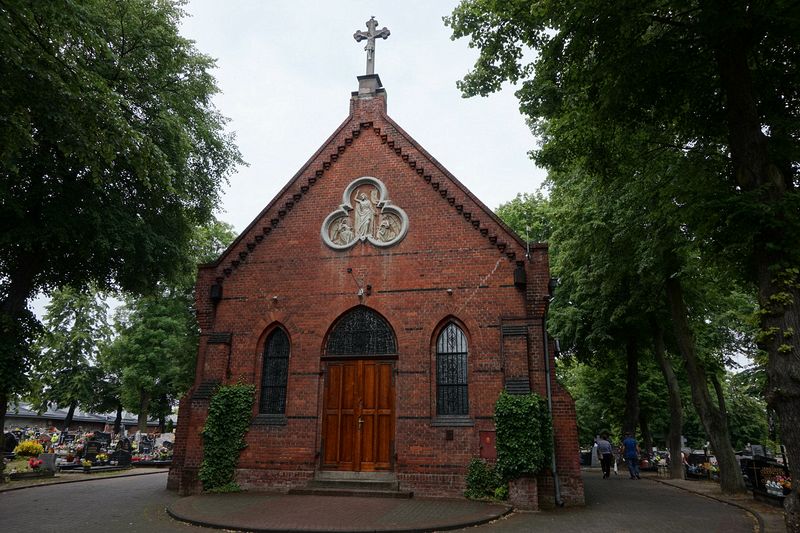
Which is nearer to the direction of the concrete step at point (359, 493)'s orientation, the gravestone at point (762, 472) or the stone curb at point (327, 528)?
the stone curb

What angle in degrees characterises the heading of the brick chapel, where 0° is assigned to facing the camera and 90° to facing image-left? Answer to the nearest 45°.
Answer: approximately 0°

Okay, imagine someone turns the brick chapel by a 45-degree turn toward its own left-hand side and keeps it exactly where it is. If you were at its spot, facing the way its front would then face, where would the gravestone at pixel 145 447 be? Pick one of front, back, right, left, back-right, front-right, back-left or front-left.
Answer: back

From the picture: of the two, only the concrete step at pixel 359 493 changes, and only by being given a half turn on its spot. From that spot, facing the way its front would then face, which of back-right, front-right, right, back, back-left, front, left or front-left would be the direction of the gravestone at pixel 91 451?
front-left

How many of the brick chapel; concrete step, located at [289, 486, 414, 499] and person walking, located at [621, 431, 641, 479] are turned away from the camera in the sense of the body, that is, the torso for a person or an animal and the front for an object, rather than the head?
1

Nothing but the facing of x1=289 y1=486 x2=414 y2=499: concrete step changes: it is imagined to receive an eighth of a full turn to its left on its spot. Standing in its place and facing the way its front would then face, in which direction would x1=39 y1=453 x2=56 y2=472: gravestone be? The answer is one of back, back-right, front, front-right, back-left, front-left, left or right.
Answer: back

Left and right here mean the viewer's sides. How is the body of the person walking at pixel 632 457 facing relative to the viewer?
facing away from the viewer

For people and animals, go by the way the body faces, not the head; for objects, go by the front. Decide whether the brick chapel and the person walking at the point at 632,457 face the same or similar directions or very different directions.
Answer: very different directions

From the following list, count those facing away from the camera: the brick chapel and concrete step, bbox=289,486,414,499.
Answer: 0

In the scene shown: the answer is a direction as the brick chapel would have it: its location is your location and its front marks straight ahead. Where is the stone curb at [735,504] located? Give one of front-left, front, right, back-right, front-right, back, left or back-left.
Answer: left

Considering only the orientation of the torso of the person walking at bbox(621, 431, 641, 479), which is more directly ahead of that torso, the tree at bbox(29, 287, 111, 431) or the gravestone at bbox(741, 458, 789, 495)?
the tree

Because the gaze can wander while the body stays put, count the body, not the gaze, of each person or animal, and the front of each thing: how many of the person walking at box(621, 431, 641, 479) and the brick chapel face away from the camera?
1
